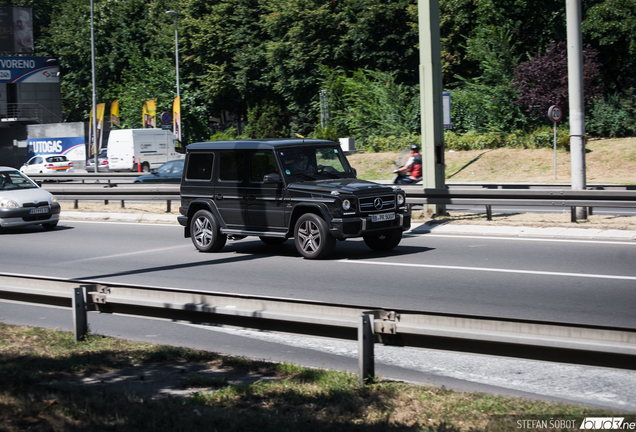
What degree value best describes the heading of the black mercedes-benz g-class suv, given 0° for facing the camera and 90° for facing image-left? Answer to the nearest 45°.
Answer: approximately 315°

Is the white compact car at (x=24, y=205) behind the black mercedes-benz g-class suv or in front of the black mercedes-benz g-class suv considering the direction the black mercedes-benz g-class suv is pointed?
behind

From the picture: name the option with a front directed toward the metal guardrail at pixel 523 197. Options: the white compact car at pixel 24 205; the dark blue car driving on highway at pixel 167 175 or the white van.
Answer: the white compact car

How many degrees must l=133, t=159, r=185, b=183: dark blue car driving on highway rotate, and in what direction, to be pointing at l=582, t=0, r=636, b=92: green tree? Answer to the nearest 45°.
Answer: approximately 180°

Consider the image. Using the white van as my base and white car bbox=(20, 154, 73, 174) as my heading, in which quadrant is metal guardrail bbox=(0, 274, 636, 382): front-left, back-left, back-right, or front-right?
back-left

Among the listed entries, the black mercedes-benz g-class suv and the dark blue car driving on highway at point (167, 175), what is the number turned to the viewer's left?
1

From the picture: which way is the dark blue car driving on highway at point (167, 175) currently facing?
to the viewer's left

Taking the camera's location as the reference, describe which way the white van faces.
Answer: facing away from the viewer and to the right of the viewer

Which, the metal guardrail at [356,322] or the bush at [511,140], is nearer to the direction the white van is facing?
the bush

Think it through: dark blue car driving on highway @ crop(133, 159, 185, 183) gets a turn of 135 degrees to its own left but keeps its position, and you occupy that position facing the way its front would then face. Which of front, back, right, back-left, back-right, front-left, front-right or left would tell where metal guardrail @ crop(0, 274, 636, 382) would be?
front-right
